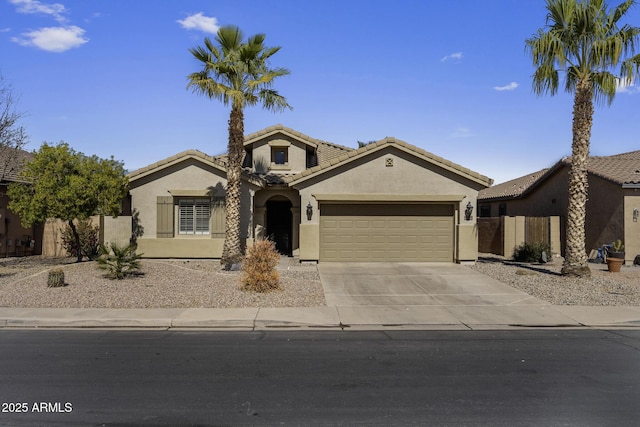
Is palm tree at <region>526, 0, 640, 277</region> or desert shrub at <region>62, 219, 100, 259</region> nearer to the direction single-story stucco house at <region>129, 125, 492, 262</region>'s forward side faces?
the palm tree

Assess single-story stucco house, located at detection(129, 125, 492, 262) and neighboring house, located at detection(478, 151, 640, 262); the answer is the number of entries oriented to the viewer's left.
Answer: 0

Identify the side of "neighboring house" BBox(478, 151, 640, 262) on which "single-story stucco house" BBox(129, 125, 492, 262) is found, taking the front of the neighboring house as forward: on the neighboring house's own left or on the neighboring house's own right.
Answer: on the neighboring house's own right

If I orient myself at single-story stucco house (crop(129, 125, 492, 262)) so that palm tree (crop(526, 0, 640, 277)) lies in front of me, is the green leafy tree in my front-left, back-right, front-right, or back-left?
back-right

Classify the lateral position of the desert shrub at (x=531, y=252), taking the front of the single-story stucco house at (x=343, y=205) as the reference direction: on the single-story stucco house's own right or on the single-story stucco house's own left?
on the single-story stucco house's own left

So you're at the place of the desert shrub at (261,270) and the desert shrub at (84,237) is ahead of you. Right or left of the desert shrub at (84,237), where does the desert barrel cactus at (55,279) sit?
left

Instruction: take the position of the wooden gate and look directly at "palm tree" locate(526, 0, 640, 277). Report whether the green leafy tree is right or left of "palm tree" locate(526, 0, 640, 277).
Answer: right

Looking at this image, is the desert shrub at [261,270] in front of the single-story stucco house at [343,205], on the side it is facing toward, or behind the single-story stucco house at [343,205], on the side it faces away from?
in front

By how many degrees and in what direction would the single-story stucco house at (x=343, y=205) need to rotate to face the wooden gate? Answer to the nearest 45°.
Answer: approximately 90° to its left

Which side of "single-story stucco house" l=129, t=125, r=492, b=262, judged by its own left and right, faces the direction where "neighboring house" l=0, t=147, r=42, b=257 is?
right

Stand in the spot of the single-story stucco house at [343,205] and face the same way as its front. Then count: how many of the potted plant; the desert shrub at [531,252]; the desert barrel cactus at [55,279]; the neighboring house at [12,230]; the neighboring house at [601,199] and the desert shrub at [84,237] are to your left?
3

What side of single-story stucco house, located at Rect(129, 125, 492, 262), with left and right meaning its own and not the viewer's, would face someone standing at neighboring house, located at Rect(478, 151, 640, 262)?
left

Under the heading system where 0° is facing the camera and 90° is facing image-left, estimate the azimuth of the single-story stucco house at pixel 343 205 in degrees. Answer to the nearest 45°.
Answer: approximately 0°
